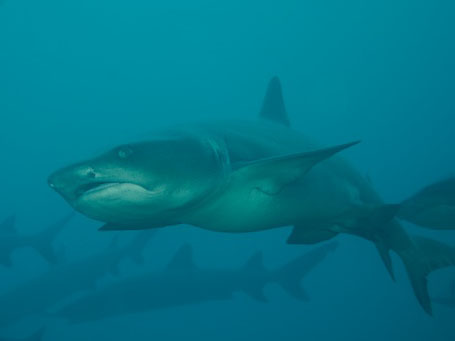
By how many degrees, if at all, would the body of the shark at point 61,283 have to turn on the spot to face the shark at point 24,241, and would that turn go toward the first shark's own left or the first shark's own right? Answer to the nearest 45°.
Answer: approximately 45° to the first shark's own right

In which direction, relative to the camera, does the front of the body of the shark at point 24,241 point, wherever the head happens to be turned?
to the viewer's left

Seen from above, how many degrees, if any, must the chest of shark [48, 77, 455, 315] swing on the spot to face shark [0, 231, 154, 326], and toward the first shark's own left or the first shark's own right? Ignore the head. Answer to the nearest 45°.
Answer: approximately 90° to the first shark's own right

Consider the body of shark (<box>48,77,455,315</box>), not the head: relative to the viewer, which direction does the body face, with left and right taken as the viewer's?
facing the viewer and to the left of the viewer

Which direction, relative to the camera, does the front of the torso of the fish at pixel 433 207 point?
to the viewer's left

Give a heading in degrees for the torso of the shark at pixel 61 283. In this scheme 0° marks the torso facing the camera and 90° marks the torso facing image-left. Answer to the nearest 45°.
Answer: approximately 90°

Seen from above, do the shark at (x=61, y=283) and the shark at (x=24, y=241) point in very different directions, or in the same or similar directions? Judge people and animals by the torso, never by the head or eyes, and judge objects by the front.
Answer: same or similar directions

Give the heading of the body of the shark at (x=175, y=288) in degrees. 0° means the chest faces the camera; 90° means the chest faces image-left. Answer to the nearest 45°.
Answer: approximately 90°
